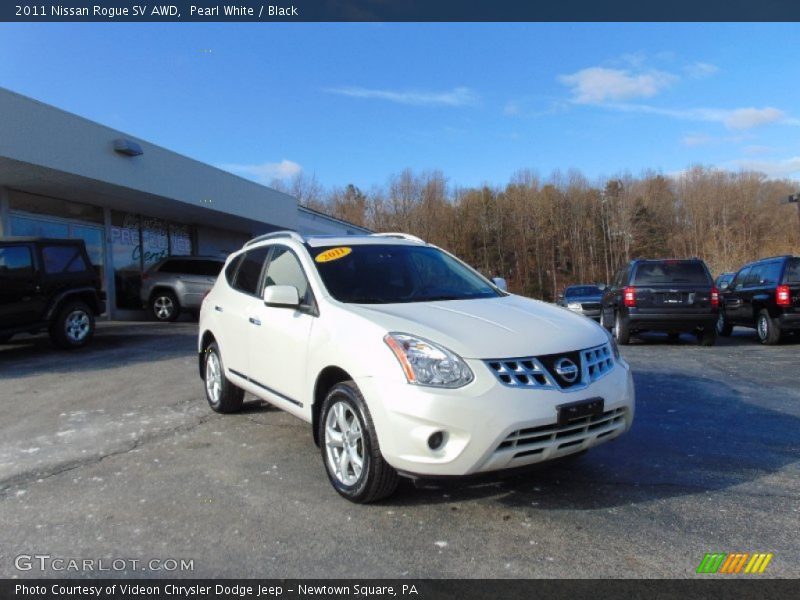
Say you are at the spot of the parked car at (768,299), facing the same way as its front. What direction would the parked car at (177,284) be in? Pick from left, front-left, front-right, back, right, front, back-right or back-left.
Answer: front-left

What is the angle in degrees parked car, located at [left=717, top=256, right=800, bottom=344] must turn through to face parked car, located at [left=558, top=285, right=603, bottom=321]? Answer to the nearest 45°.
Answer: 0° — it already faces it

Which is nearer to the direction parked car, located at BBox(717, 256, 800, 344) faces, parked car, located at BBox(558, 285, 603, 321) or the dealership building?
the parked car

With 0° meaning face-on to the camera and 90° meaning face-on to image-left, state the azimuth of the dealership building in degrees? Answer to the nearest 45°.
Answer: approximately 315°

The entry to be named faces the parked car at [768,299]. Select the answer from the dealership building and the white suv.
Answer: the dealership building

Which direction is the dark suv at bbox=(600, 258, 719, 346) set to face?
away from the camera

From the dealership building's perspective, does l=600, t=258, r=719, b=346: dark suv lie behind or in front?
in front

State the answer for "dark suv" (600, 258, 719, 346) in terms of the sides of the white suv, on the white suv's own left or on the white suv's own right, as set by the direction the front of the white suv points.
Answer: on the white suv's own left

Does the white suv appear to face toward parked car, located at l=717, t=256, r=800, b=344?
no

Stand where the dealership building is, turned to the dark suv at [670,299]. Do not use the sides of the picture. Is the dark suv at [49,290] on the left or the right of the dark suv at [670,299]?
right

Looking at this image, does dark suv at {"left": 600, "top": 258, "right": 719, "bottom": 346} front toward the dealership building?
no

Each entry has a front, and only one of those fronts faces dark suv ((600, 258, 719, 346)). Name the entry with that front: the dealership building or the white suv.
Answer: the dealership building

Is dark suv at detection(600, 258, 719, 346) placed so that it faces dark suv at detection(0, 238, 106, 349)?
no

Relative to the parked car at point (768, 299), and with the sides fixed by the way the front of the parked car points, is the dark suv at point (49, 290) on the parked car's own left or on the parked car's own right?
on the parked car's own left

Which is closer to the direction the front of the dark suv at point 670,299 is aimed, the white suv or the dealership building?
the dealership building

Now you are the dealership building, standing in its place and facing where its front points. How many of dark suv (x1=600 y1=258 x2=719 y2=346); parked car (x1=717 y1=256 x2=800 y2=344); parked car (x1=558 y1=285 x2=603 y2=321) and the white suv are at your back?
0
